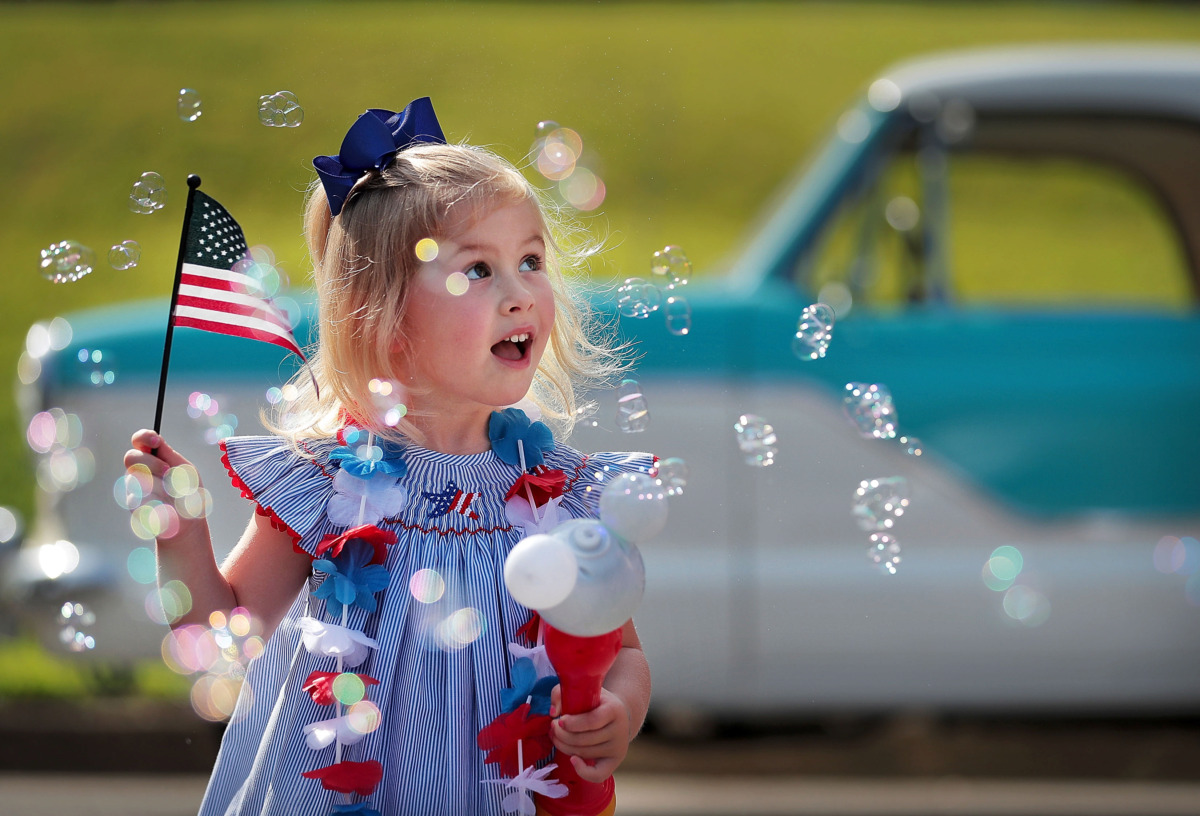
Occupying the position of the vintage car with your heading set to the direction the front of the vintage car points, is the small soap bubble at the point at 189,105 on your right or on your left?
on your left

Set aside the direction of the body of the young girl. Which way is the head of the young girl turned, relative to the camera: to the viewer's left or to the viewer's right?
to the viewer's right

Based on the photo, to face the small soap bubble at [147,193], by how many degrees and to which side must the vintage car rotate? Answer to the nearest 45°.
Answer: approximately 45° to its left

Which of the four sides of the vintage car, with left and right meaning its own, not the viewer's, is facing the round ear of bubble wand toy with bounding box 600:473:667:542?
left

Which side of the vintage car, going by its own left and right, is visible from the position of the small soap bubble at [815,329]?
left

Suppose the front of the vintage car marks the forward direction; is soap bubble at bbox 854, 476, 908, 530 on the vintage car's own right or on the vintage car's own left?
on the vintage car's own left

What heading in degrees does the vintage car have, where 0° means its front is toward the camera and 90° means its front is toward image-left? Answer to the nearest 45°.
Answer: approximately 90°
